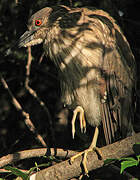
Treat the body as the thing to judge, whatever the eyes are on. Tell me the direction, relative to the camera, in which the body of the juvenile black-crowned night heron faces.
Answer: to the viewer's left

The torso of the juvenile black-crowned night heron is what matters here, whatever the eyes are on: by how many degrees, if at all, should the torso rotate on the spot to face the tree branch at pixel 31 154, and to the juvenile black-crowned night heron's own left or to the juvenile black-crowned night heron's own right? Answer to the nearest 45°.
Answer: approximately 45° to the juvenile black-crowned night heron's own right
